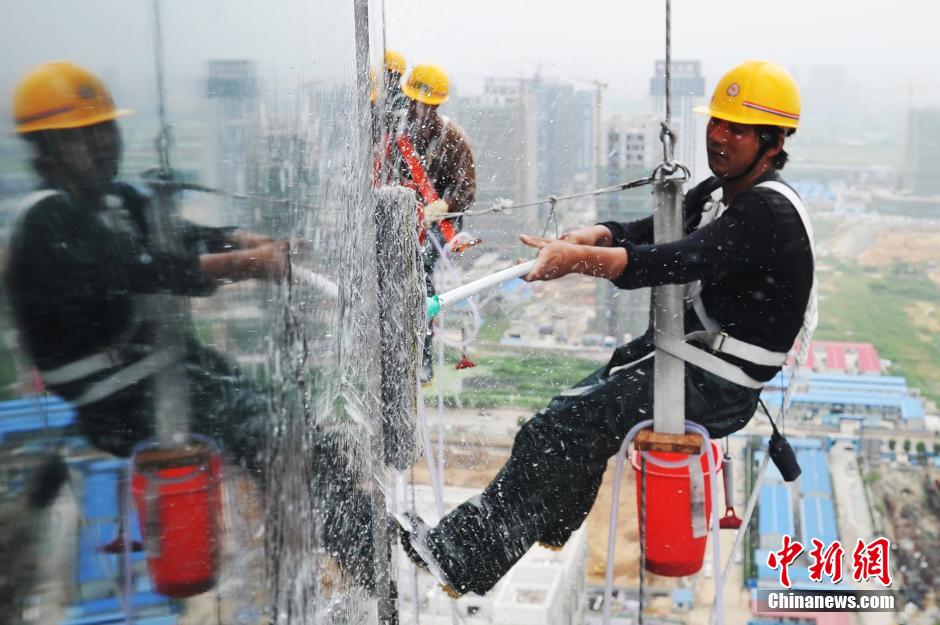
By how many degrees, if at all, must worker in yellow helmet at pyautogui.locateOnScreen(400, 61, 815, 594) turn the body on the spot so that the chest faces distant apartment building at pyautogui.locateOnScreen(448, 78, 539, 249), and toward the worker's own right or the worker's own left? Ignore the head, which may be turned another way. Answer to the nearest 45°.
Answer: approximately 90° to the worker's own right

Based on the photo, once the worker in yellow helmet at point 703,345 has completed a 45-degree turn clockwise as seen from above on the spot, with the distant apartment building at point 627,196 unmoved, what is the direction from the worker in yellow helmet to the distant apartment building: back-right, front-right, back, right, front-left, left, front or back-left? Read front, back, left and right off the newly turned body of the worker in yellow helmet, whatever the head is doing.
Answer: front-right

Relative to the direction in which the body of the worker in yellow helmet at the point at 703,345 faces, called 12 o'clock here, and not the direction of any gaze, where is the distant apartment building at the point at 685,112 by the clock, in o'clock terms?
The distant apartment building is roughly at 3 o'clock from the worker in yellow helmet.

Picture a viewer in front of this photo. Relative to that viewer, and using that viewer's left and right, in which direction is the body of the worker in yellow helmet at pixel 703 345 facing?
facing to the left of the viewer

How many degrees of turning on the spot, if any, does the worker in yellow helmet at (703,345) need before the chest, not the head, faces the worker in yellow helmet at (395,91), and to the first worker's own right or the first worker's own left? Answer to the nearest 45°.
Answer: approximately 45° to the first worker's own right

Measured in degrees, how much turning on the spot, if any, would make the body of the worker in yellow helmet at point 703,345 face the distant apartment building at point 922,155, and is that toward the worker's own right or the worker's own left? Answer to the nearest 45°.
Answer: approximately 90° to the worker's own right

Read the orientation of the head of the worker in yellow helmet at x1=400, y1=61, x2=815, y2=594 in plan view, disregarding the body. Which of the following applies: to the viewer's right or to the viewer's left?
to the viewer's left

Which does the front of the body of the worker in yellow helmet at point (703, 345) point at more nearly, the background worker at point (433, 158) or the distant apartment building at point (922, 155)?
the background worker
